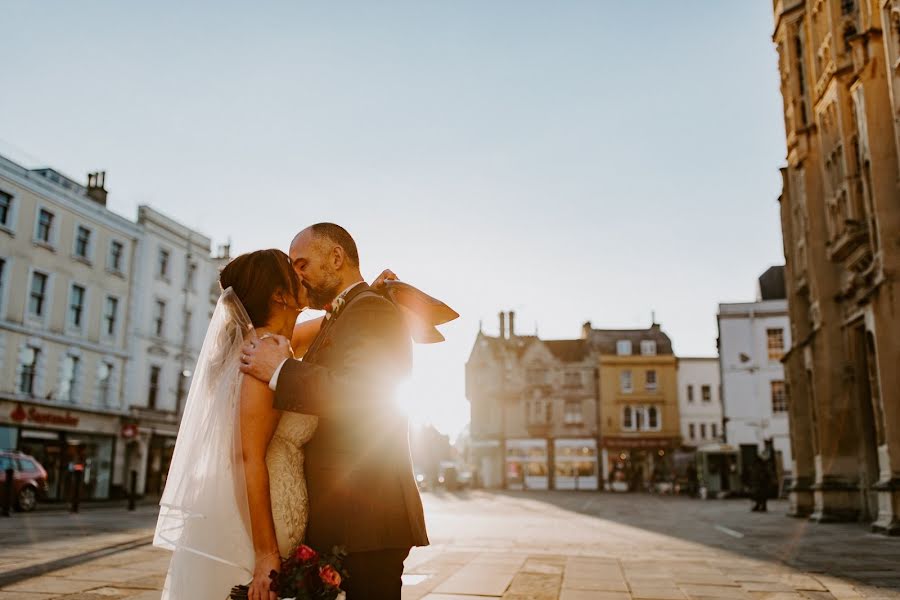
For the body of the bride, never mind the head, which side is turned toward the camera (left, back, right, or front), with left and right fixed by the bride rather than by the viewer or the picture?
right

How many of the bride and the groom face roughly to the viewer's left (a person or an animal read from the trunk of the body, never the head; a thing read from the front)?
1

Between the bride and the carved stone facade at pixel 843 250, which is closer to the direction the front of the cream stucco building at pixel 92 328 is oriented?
the carved stone facade

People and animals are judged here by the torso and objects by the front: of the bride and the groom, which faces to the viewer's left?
the groom

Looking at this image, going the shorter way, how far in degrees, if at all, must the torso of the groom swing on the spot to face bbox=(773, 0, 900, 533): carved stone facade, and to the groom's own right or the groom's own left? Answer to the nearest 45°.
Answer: approximately 135° to the groom's own right

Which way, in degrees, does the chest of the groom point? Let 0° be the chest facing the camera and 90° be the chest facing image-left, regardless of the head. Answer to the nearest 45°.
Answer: approximately 90°
